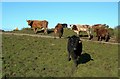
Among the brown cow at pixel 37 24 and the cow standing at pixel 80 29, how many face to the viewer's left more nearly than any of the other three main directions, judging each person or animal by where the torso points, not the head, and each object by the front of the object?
2

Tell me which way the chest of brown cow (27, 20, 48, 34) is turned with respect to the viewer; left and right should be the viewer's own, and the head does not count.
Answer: facing to the left of the viewer

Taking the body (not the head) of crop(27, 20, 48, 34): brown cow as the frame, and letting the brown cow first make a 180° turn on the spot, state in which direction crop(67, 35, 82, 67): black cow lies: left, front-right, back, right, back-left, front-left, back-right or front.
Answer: right

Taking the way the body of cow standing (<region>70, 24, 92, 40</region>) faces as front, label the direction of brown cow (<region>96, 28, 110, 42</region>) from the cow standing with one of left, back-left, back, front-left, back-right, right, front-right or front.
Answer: back-left

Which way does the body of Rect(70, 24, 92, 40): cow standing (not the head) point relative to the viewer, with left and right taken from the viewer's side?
facing to the left of the viewer

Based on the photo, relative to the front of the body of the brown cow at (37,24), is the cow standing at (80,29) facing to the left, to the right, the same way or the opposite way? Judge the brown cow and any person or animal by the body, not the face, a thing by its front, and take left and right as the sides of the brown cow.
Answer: the same way

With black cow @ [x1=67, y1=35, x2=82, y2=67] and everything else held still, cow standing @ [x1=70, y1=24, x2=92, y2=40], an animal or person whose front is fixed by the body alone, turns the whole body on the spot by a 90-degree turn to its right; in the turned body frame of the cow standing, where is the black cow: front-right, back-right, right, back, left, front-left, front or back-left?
back
